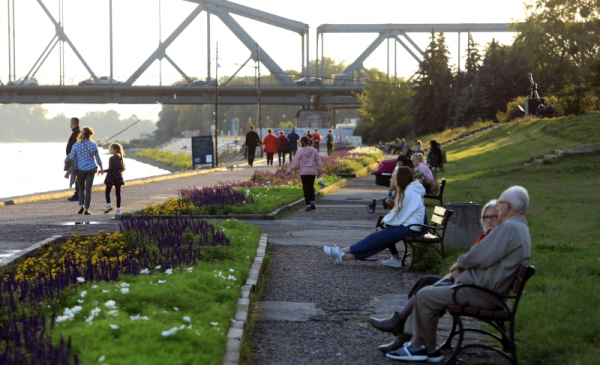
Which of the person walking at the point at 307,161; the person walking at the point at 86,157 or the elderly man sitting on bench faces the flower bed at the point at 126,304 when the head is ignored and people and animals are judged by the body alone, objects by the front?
the elderly man sitting on bench

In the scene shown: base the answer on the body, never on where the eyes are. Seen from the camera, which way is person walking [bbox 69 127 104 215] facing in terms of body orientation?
away from the camera

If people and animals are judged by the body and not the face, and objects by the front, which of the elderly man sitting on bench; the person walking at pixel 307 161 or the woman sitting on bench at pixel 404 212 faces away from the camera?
the person walking

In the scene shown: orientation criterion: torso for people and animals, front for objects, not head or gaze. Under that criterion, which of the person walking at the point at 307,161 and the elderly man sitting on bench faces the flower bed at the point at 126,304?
the elderly man sitting on bench

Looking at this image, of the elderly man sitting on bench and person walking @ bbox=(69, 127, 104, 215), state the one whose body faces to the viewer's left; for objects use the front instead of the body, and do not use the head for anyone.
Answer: the elderly man sitting on bench

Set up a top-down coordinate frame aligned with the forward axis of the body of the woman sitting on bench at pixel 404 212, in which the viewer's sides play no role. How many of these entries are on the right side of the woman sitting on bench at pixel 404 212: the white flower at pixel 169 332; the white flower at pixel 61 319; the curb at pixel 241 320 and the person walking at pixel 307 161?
1

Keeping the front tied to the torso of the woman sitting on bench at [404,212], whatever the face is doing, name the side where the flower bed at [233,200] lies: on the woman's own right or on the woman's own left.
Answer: on the woman's own right

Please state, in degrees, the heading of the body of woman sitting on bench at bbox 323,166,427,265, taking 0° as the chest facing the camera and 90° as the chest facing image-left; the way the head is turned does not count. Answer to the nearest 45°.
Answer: approximately 90°

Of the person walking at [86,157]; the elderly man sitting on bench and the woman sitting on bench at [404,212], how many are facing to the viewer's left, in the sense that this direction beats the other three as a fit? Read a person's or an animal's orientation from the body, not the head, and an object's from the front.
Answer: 2

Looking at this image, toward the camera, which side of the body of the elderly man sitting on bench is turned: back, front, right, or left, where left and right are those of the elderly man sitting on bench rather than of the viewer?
left

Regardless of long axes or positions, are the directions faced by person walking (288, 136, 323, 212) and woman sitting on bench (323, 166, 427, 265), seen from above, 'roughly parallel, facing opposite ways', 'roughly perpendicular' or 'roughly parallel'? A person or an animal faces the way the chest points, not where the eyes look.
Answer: roughly perpendicular

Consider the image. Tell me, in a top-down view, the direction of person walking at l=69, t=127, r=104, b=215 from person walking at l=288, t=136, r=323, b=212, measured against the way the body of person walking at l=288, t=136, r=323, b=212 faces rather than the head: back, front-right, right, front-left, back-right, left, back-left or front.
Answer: left

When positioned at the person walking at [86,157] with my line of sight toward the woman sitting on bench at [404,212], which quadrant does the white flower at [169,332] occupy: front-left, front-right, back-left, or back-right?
front-right

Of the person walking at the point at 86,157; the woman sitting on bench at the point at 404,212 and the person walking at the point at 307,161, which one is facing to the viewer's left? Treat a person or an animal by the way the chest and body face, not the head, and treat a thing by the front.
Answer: the woman sitting on bench
